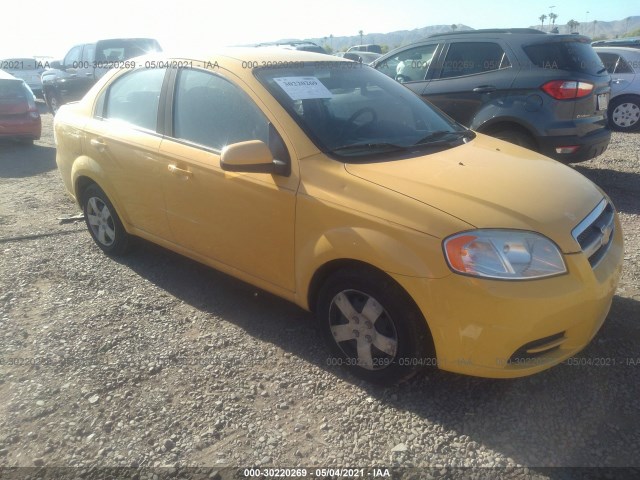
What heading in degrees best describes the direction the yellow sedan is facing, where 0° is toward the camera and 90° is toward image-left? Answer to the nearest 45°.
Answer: approximately 315°

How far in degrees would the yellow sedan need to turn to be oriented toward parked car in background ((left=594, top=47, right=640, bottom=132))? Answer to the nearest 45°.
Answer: approximately 90° to its left

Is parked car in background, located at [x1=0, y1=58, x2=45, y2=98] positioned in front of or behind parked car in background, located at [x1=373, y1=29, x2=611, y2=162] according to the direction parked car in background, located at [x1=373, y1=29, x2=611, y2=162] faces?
in front

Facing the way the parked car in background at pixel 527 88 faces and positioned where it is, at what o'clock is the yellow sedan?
The yellow sedan is roughly at 8 o'clock from the parked car in background.

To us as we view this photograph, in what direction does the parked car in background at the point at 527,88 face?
facing away from the viewer and to the left of the viewer

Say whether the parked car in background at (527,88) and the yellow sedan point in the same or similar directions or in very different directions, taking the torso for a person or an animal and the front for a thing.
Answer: very different directions

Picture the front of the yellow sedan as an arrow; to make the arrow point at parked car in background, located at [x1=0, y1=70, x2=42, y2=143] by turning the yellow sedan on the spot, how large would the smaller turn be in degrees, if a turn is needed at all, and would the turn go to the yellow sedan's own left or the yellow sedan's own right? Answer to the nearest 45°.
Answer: approximately 180°

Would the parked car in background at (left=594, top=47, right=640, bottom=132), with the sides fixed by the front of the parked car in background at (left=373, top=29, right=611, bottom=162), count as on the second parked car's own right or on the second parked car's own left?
on the second parked car's own right
